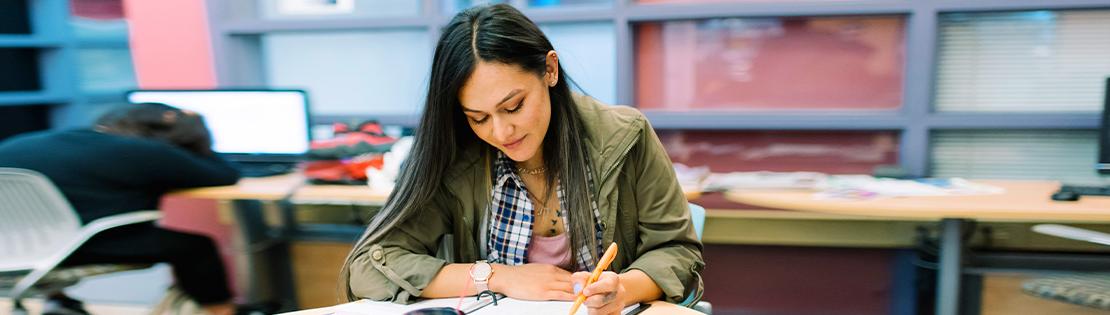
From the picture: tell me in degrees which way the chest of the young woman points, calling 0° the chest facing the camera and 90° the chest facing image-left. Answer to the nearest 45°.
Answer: approximately 0°

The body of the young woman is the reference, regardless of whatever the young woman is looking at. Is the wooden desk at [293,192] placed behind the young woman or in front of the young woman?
behind

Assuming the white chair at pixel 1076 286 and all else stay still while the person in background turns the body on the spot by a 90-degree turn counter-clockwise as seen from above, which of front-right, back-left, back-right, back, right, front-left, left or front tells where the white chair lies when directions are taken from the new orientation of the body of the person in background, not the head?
back-right

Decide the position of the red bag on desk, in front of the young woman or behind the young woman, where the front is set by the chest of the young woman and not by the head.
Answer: behind

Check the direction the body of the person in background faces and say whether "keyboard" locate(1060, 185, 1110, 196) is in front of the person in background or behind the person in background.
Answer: in front

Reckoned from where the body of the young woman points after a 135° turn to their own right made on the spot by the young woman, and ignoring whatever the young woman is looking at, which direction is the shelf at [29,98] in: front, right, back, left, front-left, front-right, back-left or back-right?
front

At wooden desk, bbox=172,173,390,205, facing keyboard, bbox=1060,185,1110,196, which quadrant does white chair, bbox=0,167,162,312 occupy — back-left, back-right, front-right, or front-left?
back-right

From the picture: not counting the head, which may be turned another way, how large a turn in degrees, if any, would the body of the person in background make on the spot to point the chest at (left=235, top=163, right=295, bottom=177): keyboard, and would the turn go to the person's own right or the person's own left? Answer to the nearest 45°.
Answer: approximately 45° to the person's own left

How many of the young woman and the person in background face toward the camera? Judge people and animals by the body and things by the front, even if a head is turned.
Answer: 1

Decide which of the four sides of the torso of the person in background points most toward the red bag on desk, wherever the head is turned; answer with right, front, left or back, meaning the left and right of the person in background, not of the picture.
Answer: front

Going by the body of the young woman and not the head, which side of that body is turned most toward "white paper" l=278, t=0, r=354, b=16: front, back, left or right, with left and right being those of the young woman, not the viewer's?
back

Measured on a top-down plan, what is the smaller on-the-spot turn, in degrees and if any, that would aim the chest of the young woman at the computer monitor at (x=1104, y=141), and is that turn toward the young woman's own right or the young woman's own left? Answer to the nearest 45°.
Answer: approximately 135° to the young woman's own left
